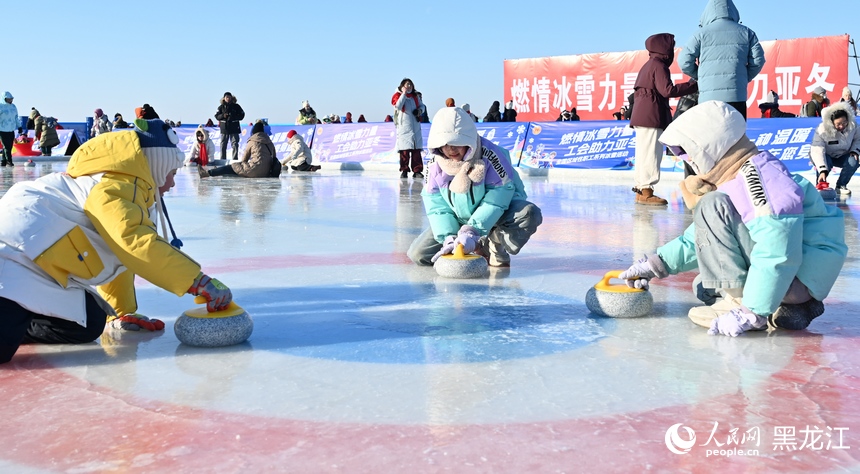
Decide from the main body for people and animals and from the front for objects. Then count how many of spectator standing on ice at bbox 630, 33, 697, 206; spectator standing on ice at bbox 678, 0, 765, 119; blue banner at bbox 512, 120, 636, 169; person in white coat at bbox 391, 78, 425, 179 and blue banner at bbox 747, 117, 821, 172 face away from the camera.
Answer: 1

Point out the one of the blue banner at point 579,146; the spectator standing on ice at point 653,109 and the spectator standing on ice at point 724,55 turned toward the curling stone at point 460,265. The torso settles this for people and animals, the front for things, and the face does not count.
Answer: the blue banner

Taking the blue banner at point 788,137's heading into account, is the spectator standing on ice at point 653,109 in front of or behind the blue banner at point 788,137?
in front

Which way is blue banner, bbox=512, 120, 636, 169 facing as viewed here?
toward the camera

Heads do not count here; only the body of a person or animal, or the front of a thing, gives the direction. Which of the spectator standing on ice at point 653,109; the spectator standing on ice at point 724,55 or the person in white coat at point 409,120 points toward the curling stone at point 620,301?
the person in white coat

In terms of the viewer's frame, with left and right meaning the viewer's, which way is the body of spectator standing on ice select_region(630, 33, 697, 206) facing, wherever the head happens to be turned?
facing to the right of the viewer

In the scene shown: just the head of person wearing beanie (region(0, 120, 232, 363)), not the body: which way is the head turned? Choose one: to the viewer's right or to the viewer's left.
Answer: to the viewer's right

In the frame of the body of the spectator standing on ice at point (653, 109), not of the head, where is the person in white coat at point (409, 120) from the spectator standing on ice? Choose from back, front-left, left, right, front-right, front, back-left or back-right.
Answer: back-left

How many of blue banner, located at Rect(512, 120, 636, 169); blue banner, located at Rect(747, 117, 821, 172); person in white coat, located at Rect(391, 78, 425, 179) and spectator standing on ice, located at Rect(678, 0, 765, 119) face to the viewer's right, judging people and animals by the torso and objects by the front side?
0

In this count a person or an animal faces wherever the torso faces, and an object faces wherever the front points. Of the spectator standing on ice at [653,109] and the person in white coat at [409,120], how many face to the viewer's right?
1

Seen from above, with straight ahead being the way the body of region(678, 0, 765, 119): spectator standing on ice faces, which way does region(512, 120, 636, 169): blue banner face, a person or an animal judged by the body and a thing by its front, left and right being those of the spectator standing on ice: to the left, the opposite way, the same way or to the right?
the opposite way

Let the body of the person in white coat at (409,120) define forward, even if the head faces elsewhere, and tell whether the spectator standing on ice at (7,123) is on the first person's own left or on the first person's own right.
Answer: on the first person's own right

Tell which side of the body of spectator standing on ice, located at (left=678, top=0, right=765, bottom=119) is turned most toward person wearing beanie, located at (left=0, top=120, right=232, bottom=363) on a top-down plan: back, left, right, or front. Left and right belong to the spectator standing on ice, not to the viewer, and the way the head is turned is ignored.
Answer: back

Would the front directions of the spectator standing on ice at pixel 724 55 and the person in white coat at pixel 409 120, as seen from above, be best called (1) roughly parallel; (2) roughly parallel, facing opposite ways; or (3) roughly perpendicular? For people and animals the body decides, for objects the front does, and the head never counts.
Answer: roughly parallel, facing opposite ways

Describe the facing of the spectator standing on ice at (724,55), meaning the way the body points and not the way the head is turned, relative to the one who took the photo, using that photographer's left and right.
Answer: facing away from the viewer

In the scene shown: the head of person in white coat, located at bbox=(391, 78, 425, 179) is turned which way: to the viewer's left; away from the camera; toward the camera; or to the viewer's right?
toward the camera

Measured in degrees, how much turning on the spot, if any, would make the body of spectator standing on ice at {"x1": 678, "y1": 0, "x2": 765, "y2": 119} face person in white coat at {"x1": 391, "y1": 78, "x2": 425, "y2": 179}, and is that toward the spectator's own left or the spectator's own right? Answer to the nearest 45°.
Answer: approximately 45° to the spectator's own left

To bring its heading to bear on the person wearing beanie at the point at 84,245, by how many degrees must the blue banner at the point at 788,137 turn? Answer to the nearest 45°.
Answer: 0° — it already faces them

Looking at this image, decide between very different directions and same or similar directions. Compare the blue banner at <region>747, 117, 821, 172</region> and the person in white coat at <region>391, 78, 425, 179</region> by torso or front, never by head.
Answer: same or similar directions

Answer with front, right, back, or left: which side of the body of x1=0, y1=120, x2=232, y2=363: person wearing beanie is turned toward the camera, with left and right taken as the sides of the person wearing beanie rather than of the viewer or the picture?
right

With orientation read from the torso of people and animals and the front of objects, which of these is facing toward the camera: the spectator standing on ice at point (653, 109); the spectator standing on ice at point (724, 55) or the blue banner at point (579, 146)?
the blue banner

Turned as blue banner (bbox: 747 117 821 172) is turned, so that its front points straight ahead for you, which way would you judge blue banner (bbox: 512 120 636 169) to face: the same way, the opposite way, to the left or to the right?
the same way

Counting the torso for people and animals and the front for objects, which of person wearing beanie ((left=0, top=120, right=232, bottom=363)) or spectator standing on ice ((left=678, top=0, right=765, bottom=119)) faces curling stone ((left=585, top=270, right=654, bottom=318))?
the person wearing beanie
